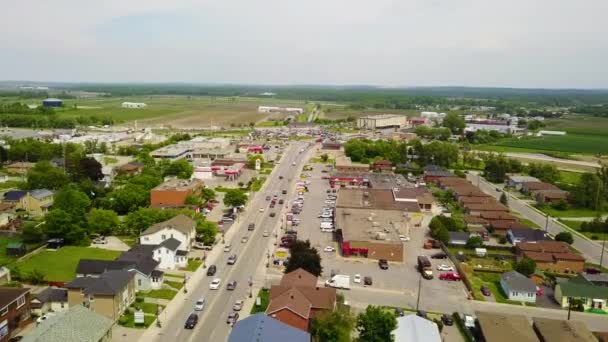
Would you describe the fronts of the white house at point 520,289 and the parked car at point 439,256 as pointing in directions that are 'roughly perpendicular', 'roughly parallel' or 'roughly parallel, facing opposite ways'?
roughly perpendicular

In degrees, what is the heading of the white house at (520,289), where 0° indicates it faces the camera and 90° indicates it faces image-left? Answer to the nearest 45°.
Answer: approximately 0°

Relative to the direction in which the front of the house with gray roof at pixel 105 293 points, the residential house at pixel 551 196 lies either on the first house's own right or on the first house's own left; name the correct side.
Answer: on the first house's own left

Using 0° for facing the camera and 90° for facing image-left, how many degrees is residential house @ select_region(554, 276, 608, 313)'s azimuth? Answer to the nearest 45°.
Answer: approximately 0°

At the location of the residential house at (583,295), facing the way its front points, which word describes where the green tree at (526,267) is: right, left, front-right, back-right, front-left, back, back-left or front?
back-right

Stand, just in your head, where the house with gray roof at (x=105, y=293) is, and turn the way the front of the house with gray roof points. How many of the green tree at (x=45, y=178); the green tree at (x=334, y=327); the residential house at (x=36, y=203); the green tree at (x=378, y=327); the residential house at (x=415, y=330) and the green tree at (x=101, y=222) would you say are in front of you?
3

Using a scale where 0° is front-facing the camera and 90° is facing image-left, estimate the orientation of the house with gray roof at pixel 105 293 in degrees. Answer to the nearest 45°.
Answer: approximately 315°
